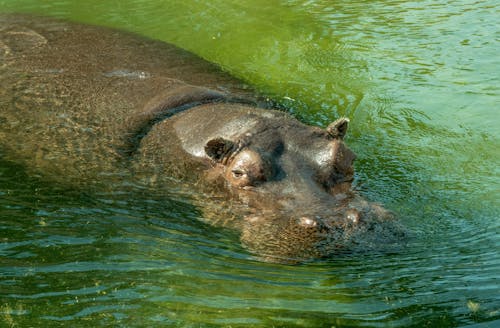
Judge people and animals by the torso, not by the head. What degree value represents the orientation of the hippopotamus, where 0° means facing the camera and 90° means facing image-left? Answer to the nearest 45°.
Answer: approximately 315°
